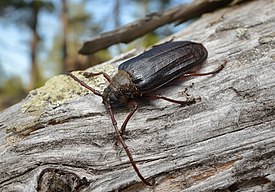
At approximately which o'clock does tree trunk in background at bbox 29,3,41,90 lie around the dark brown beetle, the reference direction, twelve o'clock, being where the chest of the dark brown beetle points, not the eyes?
The tree trunk in background is roughly at 4 o'clock from the dark brown beetle.

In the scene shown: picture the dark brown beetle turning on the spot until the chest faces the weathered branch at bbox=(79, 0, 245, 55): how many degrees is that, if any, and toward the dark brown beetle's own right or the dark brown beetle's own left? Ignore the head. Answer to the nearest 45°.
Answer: approximately 135° to the dark brown beetle's own right

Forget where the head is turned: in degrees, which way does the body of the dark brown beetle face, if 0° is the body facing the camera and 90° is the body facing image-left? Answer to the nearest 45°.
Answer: approximately 45°
